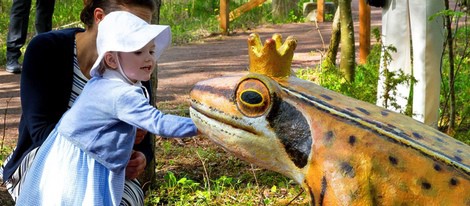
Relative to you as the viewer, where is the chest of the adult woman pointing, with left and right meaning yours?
facing the viewer and to the right of the viewer

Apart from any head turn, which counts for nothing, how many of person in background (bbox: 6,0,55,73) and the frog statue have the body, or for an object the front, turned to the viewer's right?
0

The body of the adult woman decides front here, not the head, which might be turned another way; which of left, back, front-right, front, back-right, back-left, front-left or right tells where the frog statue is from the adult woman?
front

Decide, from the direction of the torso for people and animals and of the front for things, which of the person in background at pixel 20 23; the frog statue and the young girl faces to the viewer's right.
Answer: the young girl

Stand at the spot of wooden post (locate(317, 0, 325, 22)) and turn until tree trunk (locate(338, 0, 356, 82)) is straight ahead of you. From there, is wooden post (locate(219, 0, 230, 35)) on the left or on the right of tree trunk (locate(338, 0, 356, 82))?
right

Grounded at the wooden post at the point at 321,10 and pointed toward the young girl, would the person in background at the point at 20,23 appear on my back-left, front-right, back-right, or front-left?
front-right

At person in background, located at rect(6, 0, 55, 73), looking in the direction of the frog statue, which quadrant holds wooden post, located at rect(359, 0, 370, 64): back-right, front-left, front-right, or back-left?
front-left

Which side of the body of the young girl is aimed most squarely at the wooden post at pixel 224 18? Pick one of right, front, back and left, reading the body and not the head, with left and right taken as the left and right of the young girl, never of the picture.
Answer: left

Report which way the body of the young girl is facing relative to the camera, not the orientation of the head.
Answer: to the viewer's right

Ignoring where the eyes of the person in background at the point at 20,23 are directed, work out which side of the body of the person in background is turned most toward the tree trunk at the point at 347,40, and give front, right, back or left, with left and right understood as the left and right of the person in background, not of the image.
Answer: left

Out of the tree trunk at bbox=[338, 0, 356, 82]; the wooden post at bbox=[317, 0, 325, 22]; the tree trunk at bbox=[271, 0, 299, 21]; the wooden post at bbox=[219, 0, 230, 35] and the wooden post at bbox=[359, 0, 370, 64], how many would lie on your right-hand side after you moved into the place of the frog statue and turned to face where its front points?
5

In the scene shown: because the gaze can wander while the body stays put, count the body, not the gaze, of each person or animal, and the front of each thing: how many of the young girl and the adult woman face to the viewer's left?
0

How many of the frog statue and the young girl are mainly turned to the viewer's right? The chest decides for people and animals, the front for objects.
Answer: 1

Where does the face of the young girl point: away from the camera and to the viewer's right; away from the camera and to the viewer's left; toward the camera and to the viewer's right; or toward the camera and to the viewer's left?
toward the camera and to the viewer's right

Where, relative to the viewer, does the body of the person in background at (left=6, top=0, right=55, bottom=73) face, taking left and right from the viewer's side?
facing the viewer and to the left of the viewer

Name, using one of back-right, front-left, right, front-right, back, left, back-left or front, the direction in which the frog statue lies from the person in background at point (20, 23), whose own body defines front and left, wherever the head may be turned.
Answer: front-left

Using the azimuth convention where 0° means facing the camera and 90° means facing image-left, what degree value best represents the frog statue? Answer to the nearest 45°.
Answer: approximately 90°

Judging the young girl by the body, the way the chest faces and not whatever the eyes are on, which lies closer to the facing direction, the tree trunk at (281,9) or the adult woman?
the tree trunk

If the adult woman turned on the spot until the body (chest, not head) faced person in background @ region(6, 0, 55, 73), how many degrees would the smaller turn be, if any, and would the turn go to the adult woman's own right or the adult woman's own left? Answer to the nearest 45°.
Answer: approximately 135° to the adult woman's own left

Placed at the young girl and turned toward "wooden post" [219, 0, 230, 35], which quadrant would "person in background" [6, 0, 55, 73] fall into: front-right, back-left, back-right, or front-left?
front-left
